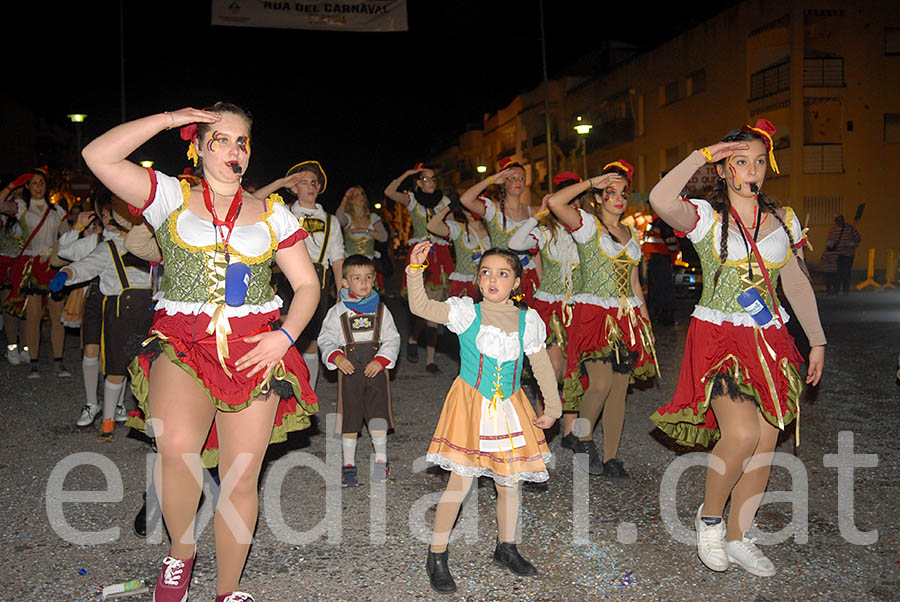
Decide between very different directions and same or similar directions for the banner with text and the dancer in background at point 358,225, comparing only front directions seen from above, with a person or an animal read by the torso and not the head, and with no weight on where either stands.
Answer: same or similar directions

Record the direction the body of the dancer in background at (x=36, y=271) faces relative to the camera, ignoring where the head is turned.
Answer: toward the camera

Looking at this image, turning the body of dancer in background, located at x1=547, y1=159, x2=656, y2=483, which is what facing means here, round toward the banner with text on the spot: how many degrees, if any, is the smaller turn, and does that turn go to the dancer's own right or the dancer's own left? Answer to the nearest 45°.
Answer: approximately 180°

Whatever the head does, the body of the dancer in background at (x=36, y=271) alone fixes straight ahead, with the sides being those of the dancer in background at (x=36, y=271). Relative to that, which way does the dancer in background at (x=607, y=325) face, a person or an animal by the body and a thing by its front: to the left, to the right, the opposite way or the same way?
the same way

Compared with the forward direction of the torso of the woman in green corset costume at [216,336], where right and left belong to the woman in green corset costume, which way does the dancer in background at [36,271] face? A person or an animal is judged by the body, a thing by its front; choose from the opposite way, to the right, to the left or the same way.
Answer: the same way

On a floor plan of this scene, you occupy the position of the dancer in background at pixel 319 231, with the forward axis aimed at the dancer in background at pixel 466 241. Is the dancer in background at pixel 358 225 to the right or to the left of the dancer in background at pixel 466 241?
left

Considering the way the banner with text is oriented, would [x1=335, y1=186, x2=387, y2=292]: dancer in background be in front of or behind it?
in front

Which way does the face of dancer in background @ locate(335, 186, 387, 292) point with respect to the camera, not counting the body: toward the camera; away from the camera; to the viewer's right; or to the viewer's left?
toward the camera

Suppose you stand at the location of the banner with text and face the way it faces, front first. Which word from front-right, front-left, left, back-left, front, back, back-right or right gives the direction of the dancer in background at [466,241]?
front

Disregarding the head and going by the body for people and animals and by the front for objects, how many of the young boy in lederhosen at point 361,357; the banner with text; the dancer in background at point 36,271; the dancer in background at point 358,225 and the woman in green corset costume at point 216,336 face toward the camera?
5

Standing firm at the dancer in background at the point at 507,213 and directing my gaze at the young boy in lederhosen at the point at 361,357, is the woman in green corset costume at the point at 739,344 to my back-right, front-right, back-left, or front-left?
front-left

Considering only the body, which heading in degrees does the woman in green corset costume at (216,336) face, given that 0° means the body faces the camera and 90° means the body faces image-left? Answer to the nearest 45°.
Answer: approximately 0°

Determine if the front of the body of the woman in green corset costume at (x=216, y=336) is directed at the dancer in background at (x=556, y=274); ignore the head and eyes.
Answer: no

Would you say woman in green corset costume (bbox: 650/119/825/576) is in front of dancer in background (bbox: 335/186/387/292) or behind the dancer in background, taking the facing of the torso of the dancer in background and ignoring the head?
in front

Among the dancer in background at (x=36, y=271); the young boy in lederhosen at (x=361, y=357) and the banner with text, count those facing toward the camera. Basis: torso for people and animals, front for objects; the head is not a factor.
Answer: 3

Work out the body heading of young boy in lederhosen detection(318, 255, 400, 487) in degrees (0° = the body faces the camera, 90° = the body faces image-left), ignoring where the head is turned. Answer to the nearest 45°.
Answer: approximately 0°

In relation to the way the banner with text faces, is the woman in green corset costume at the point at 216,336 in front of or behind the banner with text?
in front

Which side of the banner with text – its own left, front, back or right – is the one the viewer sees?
front

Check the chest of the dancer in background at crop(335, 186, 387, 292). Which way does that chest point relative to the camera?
toward the camera
